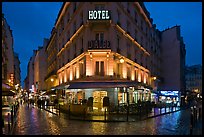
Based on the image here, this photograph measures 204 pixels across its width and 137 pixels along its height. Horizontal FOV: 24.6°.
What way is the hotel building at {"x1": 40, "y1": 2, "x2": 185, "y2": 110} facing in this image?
toward the camera
